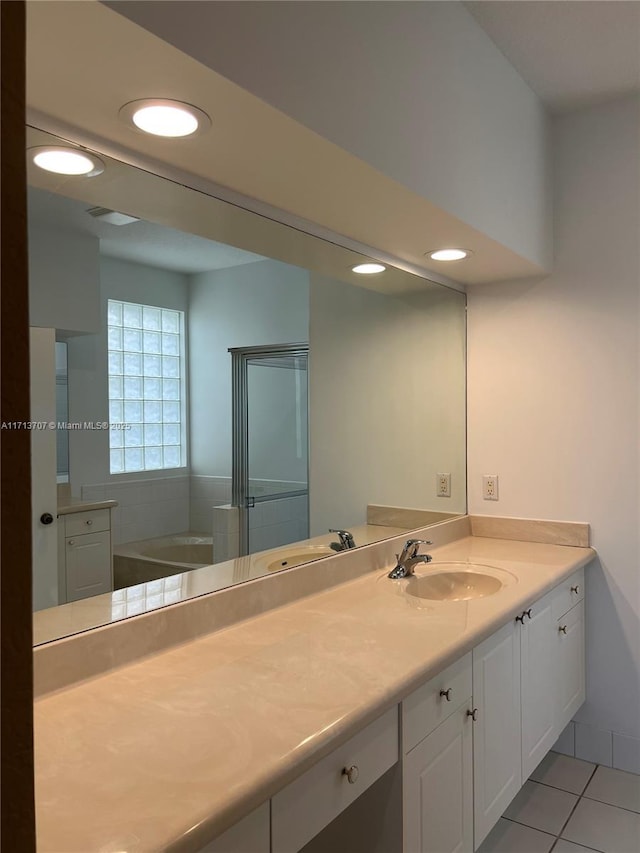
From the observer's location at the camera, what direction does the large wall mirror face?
facing the viewer and to the right of the viewer

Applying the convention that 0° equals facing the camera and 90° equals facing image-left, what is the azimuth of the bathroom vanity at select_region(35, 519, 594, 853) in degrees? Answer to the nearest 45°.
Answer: approximately 315°

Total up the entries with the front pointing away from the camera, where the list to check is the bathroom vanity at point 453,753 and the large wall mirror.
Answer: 0

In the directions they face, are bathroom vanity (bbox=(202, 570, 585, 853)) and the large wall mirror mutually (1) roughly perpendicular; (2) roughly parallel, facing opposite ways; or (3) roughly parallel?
roughly parallel

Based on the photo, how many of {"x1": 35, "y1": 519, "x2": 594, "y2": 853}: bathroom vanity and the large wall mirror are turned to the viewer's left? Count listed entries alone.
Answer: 0
